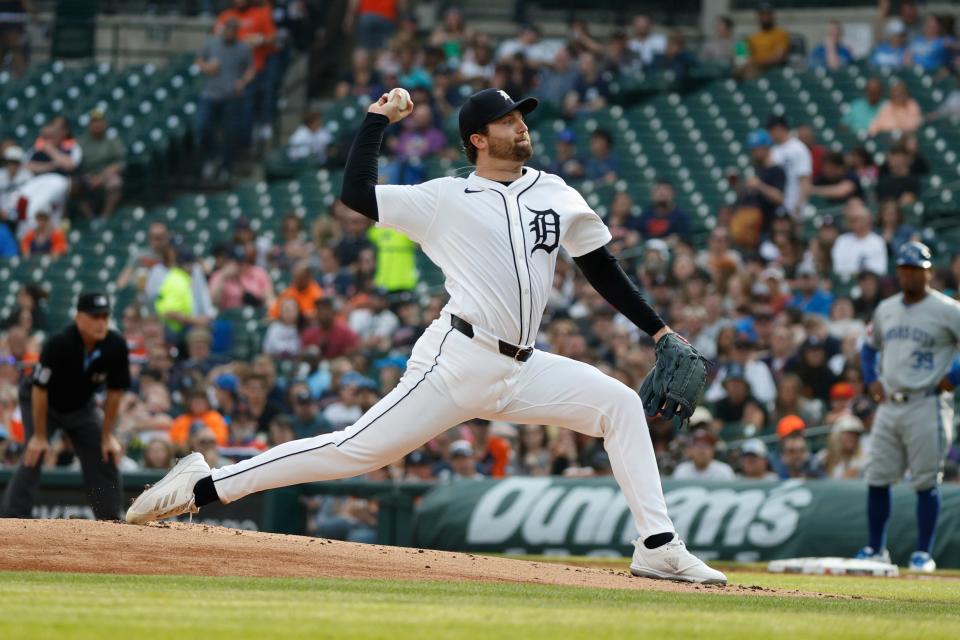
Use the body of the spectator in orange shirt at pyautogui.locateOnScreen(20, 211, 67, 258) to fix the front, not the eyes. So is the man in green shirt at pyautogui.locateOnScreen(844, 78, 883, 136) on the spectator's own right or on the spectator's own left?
on the spectator's own left

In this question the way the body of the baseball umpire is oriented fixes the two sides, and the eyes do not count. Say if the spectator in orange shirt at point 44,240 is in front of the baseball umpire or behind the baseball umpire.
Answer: behind

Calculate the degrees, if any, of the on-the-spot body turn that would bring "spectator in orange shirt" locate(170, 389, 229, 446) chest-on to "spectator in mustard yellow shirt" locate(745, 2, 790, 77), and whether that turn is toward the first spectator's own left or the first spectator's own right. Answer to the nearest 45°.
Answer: approximately 135° to the first spectator's own left

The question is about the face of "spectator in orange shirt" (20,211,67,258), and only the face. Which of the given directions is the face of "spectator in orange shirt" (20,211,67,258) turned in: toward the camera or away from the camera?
toward the camera

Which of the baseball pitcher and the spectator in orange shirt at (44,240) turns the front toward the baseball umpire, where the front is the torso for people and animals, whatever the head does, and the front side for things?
the spectator in orange shirt

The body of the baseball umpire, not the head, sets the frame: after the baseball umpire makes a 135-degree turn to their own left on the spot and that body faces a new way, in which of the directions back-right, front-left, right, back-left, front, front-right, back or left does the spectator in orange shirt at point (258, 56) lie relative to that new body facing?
front

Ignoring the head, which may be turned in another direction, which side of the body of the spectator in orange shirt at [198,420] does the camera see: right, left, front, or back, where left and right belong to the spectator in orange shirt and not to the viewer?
front

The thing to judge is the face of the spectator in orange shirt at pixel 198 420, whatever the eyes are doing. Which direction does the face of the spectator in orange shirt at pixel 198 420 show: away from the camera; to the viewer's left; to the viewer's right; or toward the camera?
toward the camera

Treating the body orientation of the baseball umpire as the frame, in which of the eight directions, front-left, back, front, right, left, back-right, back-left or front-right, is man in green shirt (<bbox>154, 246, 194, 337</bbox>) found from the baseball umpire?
back-left

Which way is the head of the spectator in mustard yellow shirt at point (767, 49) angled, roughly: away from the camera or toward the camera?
toward the camera

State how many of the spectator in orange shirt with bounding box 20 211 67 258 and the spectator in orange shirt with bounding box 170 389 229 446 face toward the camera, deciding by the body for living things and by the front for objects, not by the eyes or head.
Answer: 2

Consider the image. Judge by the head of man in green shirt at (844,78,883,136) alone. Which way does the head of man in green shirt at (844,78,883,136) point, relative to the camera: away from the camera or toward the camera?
toward the camera

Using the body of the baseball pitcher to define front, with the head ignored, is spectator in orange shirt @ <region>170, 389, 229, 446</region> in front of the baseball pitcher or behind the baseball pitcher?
behind

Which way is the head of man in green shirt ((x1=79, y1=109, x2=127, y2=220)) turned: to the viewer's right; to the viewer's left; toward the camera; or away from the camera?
toward the camera

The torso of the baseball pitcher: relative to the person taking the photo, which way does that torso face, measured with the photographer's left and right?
facing the viewer and to the right of the viewer
